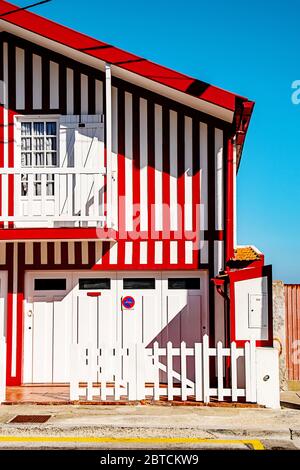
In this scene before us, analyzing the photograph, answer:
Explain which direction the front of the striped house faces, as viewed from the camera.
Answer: facing the viewer

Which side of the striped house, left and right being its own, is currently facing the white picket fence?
front
